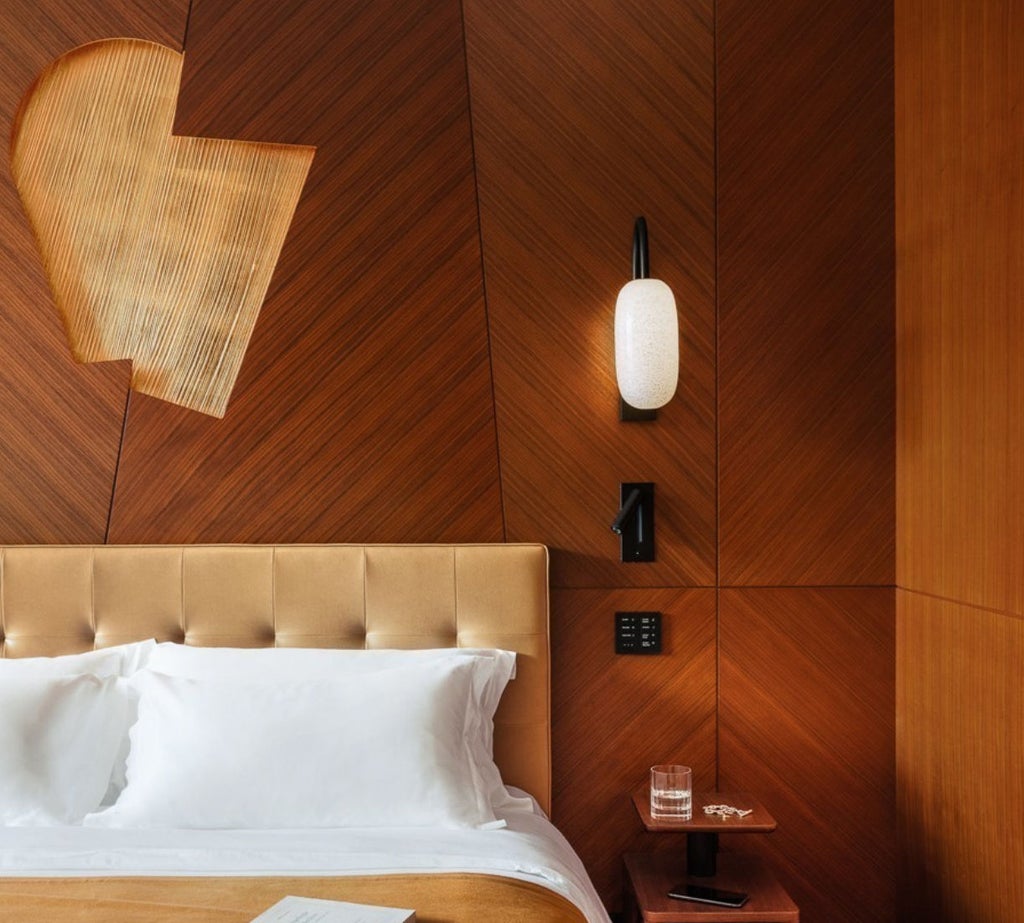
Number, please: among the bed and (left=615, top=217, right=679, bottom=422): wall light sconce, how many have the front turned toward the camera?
2

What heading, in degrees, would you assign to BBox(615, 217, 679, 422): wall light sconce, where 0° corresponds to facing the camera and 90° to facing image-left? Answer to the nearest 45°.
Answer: approximately 0°

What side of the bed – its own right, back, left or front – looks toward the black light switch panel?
left

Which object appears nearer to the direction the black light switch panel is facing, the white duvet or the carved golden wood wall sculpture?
the white duvet

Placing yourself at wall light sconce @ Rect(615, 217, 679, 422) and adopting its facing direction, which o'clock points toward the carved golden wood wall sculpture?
The carved golden wood wall sculpture is roughly at 3 o'clock from the wall light sconce.

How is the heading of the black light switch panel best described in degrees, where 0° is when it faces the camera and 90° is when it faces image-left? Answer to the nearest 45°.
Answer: approximately 0°

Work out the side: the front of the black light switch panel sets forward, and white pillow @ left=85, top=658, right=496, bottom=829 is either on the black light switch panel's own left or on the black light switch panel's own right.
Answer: on the black light switch panel's own right

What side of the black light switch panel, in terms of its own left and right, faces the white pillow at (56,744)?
right
